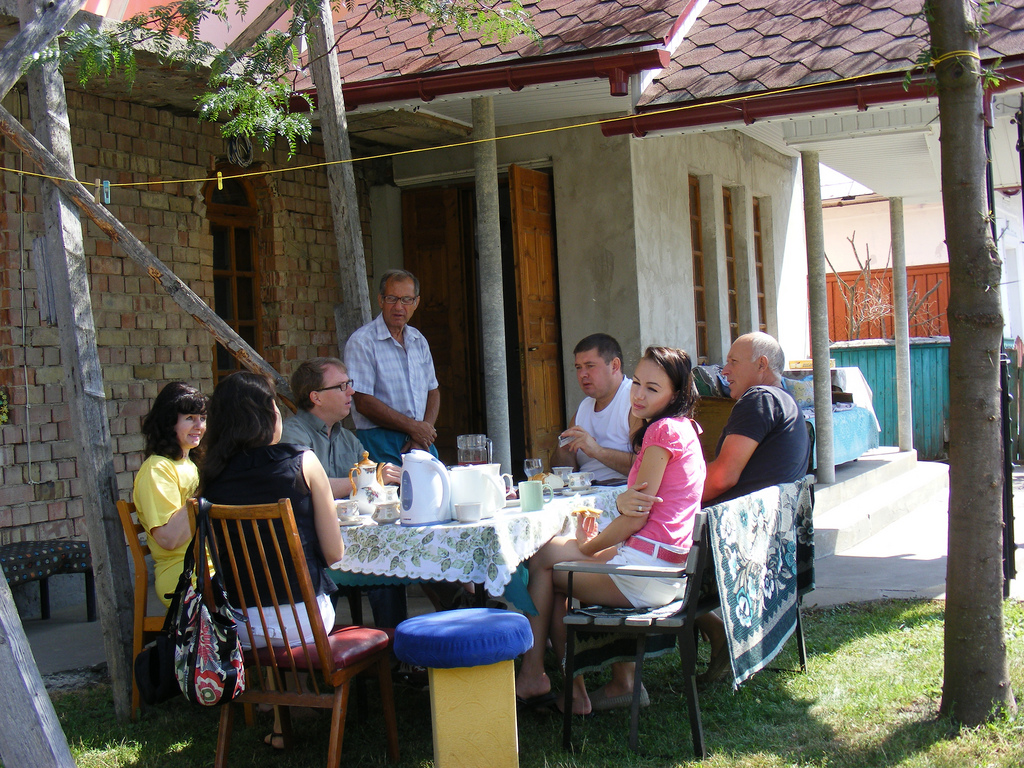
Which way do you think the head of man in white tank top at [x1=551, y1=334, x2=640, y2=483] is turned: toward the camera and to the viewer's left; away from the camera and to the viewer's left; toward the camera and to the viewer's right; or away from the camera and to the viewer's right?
toward the camera and to the viewer's left

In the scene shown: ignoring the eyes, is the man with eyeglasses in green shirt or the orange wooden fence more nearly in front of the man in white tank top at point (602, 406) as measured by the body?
the man with eyeglasses in green shirt

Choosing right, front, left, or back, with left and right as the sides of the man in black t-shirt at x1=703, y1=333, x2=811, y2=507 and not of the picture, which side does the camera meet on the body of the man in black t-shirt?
left

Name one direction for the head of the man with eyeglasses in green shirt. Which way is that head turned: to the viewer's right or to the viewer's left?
to the viewer's right

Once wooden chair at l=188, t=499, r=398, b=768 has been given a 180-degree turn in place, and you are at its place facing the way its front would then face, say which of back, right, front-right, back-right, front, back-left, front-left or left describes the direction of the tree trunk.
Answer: back-left

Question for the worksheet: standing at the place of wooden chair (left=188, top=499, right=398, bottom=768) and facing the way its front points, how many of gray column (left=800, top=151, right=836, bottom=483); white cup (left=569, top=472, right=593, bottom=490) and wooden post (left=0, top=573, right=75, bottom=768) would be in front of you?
2

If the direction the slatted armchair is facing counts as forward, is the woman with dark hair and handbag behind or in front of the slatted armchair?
in front

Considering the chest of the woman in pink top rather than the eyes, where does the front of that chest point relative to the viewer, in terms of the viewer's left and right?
facing to the left of the viewer

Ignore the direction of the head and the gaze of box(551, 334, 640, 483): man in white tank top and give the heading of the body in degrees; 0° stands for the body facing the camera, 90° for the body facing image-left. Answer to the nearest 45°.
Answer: approximately 45°

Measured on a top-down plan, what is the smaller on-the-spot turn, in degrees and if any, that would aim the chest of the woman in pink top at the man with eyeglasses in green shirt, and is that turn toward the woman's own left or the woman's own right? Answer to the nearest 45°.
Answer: approximately 45° to the woman's own right

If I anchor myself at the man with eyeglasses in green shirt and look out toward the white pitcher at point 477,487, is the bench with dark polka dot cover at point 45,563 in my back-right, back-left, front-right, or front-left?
back-right

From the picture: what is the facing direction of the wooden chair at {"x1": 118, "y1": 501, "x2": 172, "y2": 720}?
to the viewer's right

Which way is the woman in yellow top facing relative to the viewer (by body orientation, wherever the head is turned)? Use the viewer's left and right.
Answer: facing to the right of the viewer

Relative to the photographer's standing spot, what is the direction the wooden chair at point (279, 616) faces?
facing away from the viewer and to the right of the viewer

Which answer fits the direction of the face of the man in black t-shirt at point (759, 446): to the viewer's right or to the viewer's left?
to the viewer's left

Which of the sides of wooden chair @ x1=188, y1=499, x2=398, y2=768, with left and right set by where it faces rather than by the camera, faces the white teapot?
front

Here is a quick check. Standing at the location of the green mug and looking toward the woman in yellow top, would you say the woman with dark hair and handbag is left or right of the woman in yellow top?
left
